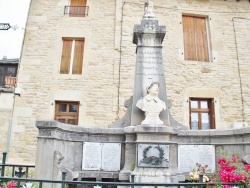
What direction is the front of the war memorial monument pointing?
toward the camera
